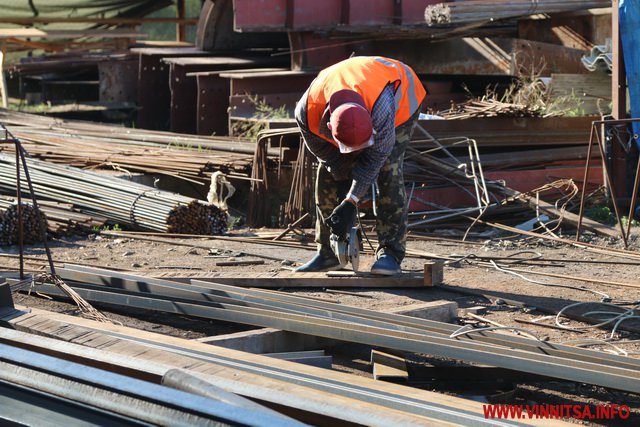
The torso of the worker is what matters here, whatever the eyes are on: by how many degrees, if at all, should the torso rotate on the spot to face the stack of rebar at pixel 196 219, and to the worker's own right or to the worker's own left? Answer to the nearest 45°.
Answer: approximately 90° to the worker's own right

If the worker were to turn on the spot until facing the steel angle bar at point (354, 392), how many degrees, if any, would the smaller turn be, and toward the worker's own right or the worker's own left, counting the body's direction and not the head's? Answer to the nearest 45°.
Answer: approximately 45° to the worker's own left

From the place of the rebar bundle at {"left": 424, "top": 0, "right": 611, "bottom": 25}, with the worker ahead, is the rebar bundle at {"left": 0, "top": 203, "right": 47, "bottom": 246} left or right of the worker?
right

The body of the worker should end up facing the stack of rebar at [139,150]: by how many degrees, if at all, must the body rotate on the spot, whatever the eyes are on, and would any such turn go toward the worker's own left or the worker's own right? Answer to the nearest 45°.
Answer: approximately 90° to the worker's own right

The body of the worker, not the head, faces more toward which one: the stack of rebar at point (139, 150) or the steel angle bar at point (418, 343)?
the steel angle bar

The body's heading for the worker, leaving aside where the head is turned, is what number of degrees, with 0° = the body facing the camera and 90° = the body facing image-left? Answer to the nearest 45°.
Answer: approximately 45°

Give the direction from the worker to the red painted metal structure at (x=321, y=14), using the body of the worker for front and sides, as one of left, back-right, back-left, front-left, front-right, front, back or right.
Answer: back-right

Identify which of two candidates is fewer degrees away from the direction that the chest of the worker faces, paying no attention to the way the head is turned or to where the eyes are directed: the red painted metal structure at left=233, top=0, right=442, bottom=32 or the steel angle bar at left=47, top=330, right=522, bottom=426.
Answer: the steel angle bar

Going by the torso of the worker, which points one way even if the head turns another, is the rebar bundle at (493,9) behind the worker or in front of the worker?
behind
